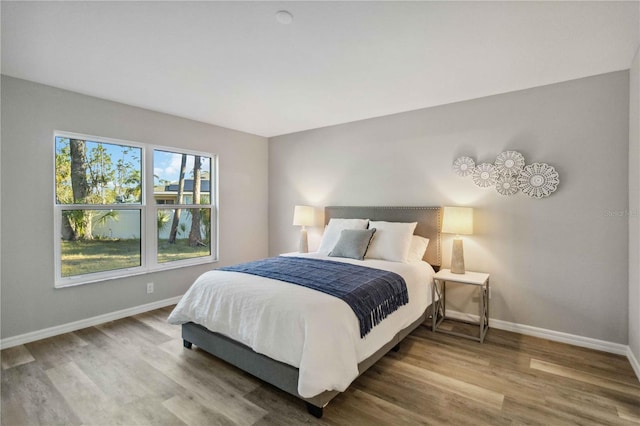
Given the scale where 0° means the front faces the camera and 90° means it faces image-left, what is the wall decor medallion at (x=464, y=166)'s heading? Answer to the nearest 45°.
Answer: approximately 0°

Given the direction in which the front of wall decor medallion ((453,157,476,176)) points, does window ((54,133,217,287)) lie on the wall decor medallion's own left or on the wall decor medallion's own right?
on the wall decor medallion's own right

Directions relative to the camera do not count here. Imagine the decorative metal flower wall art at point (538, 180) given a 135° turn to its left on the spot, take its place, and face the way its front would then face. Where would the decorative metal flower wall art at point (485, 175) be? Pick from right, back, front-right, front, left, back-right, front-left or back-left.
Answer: back-left

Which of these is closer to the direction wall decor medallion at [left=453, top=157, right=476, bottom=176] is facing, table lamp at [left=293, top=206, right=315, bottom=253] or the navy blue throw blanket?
the navy blue throw blanket

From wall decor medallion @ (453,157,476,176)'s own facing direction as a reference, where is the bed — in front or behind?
in front
